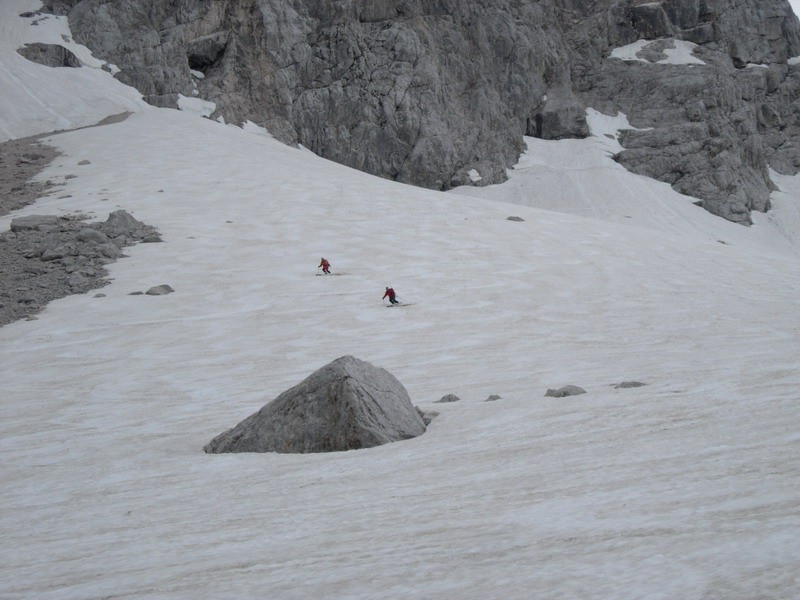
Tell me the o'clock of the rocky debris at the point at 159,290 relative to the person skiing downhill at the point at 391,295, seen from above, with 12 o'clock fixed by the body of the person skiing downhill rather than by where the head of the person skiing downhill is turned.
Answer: The rocky debris is roughly at 2 o'clock from the person skiing downhill.

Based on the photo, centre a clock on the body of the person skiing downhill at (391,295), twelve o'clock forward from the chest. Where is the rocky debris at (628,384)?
The rocky debris is roughly at 10 o'clock from the person skiing downhill.

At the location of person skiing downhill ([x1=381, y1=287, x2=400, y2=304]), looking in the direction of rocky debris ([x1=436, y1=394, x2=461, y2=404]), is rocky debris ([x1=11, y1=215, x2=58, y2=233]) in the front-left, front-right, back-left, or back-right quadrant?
back-right

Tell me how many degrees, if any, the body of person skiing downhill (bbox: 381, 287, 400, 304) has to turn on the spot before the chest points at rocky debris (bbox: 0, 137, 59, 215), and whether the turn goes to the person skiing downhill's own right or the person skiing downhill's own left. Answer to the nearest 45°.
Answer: approximately 90° to the person skiing downhill's own right

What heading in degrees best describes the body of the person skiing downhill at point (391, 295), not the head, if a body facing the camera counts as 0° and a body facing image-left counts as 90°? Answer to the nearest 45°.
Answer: approximately 45°

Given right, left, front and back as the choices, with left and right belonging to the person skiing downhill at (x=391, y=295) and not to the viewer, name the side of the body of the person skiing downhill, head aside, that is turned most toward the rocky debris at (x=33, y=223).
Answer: right

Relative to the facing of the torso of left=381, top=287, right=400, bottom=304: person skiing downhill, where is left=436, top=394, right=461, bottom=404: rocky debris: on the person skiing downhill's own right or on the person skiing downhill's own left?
on the person skiing downhill's own left
